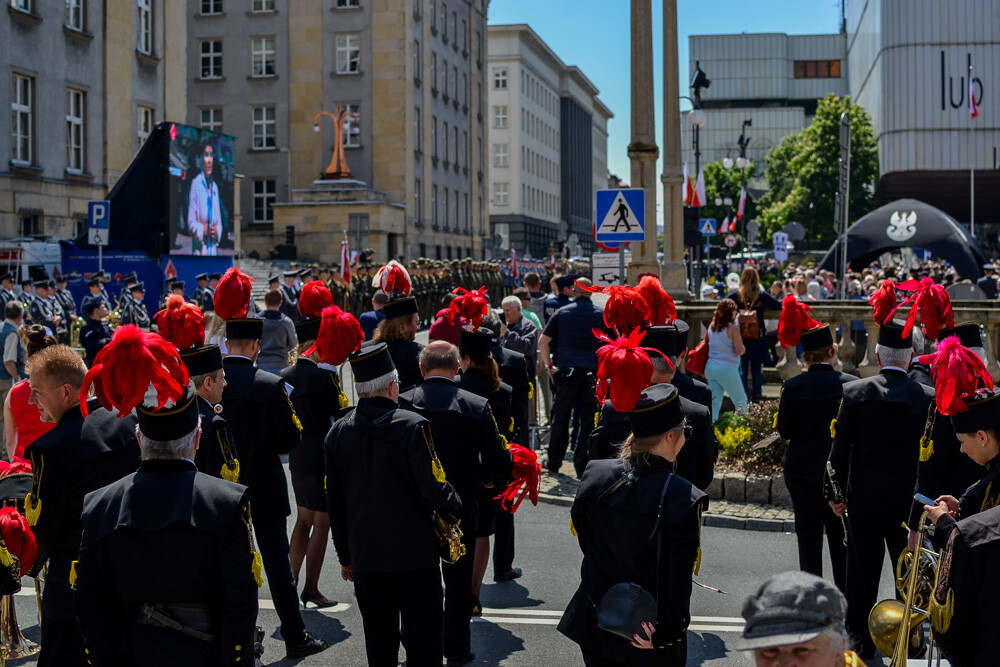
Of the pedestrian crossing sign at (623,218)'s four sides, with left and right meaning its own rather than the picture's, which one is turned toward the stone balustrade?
left

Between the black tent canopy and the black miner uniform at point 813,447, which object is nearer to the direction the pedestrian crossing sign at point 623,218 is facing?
the black miner uniform

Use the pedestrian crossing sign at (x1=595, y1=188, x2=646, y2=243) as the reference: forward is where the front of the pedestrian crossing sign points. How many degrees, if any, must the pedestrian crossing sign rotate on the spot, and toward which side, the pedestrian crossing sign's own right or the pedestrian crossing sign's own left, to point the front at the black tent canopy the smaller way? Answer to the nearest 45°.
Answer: approximately 135° to the pedestrian crossing sign's own left

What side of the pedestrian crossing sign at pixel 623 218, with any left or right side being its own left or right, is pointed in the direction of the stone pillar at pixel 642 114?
back

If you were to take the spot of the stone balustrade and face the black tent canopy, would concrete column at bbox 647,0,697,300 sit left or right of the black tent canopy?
left

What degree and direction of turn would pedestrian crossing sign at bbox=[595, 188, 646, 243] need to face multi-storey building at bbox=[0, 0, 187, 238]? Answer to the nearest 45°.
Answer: approximately 135° to its right

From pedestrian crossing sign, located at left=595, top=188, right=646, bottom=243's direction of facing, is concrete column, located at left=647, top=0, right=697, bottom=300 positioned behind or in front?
behind

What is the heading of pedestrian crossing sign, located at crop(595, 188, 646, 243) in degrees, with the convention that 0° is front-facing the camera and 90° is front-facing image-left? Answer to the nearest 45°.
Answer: approximately 0°

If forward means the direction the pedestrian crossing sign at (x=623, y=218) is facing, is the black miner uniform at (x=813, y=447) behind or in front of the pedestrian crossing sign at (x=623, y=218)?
in front
